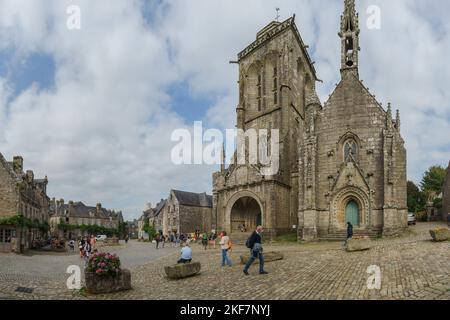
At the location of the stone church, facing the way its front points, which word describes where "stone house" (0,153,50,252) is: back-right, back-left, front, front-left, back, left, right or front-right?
right

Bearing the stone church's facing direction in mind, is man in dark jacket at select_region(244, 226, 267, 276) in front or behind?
in front

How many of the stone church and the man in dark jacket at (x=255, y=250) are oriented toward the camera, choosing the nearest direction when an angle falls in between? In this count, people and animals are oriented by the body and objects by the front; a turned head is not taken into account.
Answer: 1

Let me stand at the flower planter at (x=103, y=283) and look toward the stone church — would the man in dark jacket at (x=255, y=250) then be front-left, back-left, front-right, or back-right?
front-right

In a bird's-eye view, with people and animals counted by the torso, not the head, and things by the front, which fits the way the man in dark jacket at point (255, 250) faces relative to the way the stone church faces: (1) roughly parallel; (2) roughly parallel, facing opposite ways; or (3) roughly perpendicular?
roughly perpendicular

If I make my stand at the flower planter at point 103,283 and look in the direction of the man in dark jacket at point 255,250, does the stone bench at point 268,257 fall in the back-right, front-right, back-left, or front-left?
front-left

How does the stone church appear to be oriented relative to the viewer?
toward the camera
